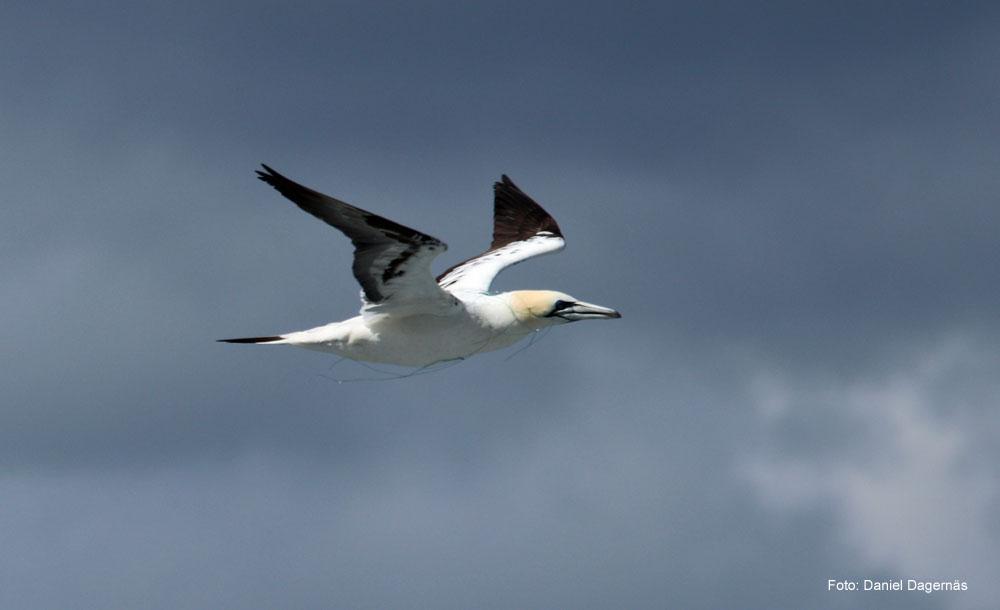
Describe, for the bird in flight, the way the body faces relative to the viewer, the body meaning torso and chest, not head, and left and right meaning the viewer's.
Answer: facing to the right of the viewer
